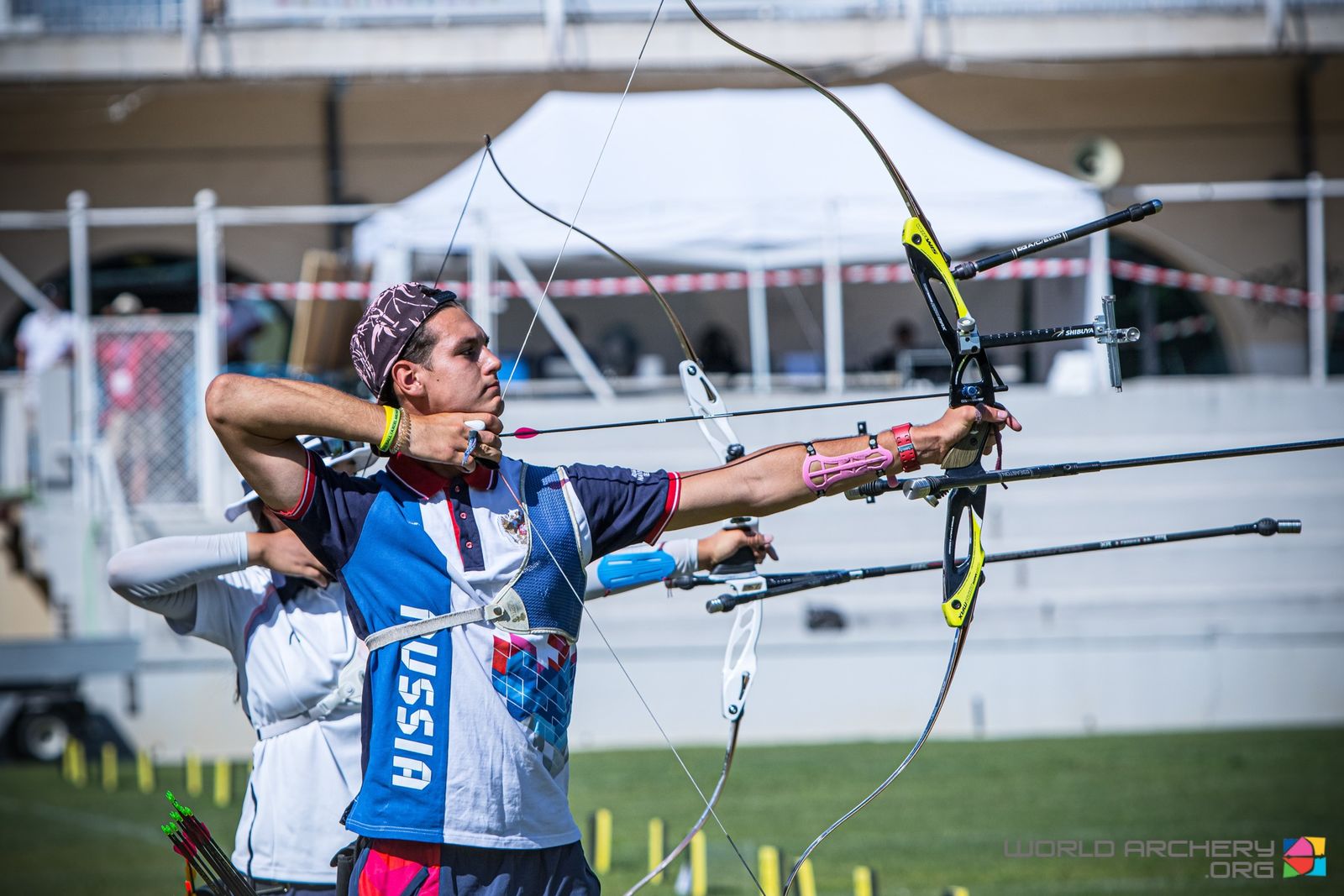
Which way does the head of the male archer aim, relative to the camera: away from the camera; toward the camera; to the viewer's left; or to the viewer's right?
to the viewer's right

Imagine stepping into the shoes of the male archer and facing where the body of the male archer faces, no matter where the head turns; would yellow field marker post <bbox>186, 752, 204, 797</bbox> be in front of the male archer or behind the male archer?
behind

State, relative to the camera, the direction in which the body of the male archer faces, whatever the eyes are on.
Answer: toward the camera

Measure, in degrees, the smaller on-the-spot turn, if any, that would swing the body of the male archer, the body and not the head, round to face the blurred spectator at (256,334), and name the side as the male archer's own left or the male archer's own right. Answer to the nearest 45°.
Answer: approximately 180°

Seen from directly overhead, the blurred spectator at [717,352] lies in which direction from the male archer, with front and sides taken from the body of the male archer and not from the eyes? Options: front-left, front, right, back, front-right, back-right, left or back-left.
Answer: back

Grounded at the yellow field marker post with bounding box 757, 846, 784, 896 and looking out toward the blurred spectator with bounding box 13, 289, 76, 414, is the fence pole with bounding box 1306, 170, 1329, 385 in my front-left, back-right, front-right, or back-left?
front-right

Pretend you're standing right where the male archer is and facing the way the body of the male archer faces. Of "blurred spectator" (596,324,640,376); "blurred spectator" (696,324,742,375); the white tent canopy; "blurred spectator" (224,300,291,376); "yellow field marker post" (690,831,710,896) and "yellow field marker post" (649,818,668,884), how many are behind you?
6
